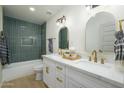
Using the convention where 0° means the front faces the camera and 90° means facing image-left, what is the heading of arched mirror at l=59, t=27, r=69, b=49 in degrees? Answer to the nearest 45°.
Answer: approximately 45°

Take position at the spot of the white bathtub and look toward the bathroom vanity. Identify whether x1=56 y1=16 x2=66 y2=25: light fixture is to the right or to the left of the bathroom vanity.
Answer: left

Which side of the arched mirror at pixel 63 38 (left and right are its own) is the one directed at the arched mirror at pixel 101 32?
left

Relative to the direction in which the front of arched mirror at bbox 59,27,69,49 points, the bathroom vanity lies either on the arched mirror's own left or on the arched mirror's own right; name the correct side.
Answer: on the arched mirror's own left

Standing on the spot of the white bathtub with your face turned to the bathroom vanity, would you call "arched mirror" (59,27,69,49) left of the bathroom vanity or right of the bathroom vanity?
left

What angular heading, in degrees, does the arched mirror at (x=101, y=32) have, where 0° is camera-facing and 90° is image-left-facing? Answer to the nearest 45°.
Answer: approximately 45°
